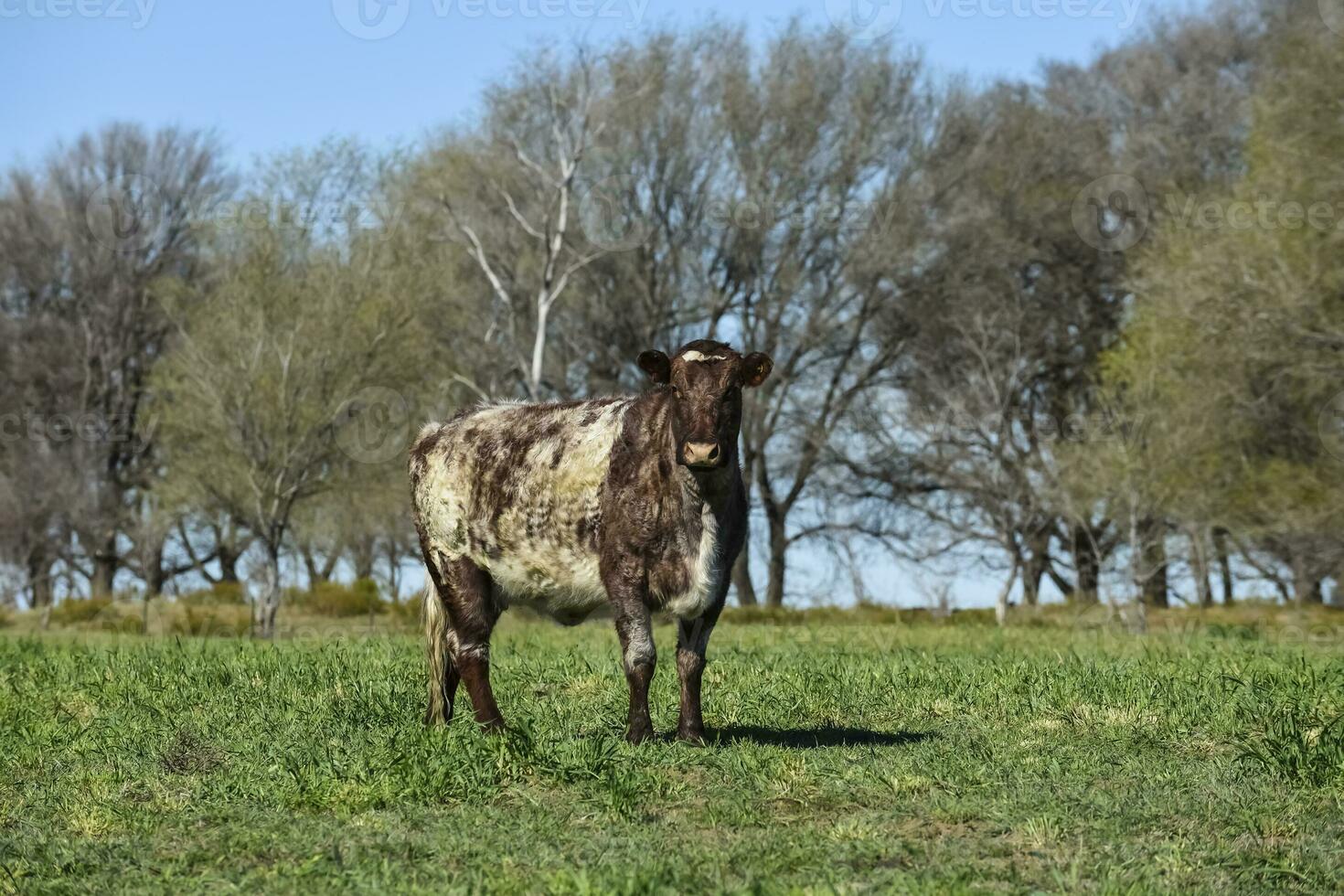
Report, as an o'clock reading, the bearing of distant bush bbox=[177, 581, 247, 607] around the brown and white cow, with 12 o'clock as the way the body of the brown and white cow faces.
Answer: The distant bush is roughly at 7 o'clock from the brown and white cow.

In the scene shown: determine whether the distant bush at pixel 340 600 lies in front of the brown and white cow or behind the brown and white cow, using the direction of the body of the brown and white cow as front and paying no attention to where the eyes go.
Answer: behind

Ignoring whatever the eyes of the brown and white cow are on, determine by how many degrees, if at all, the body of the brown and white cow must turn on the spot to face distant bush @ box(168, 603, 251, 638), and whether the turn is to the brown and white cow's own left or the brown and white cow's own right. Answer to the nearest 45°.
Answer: approximately 135° to the brown and white cow's own left

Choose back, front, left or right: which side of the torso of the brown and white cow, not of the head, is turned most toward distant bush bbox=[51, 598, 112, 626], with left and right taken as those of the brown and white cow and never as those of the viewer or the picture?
back

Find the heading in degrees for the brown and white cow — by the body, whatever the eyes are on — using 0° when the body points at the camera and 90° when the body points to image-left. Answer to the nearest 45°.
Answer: approximately 315°

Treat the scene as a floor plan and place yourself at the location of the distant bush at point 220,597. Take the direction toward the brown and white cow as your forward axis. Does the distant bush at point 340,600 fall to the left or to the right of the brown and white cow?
left
